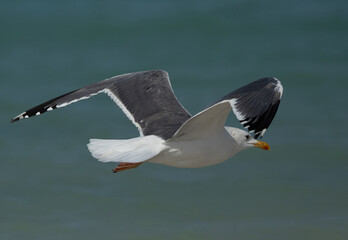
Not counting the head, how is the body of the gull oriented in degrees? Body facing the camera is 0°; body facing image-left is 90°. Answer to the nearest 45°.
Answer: approximately 270°
